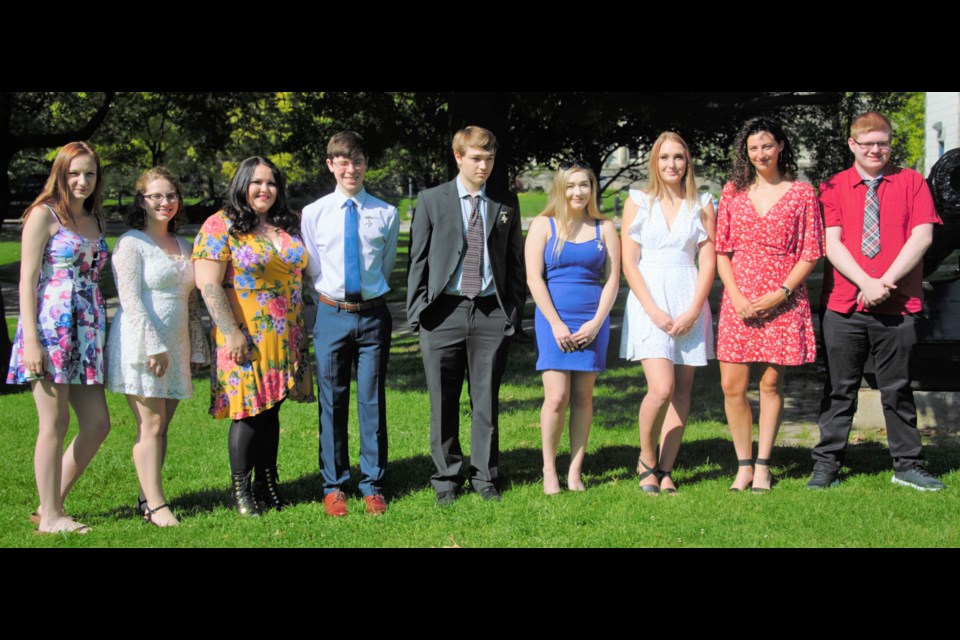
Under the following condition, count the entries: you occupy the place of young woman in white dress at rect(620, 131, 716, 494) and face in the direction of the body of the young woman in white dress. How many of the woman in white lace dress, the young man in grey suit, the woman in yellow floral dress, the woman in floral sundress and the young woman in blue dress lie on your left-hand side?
0

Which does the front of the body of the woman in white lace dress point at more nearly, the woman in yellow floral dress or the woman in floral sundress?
the woman in yellow floral dress

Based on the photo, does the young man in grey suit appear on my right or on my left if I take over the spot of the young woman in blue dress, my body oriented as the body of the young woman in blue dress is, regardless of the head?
on my right

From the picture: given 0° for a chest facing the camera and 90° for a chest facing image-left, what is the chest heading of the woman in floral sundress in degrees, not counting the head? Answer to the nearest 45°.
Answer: approximately 315°

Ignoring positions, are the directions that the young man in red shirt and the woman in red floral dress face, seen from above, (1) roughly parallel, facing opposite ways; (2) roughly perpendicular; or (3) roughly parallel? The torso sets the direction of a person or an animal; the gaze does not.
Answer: roughly parallel

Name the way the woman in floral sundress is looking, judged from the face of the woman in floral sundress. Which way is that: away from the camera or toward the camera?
toward the camera

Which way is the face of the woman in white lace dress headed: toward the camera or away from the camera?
toward the camera

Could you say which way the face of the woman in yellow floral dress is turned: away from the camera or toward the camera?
toward the camera

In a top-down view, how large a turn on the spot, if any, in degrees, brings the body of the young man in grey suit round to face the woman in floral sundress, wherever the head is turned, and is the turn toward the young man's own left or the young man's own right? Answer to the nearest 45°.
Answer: approximately 90° to the young man's own right

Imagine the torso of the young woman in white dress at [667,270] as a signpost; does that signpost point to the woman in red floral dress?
no

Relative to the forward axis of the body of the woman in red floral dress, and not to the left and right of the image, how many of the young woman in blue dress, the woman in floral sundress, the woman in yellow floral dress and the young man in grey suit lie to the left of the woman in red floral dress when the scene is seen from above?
0

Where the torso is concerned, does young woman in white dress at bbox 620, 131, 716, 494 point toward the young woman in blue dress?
no

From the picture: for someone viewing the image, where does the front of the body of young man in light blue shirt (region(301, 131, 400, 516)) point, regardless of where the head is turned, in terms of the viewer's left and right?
facing the viewer

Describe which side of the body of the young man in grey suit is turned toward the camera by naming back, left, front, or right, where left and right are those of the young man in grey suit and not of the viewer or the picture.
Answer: front

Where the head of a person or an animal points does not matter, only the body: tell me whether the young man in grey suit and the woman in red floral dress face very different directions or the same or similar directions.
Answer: same or similar directions

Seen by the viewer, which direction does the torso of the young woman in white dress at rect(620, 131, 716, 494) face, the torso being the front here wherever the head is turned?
toward the camera

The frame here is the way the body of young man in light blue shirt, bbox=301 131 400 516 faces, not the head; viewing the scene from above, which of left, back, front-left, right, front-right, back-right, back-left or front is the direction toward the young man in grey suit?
left

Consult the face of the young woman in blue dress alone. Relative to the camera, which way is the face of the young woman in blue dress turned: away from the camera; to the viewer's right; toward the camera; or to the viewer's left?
toward the camera

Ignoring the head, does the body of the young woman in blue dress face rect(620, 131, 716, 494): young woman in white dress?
no

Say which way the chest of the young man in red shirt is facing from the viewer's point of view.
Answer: toward the camera
